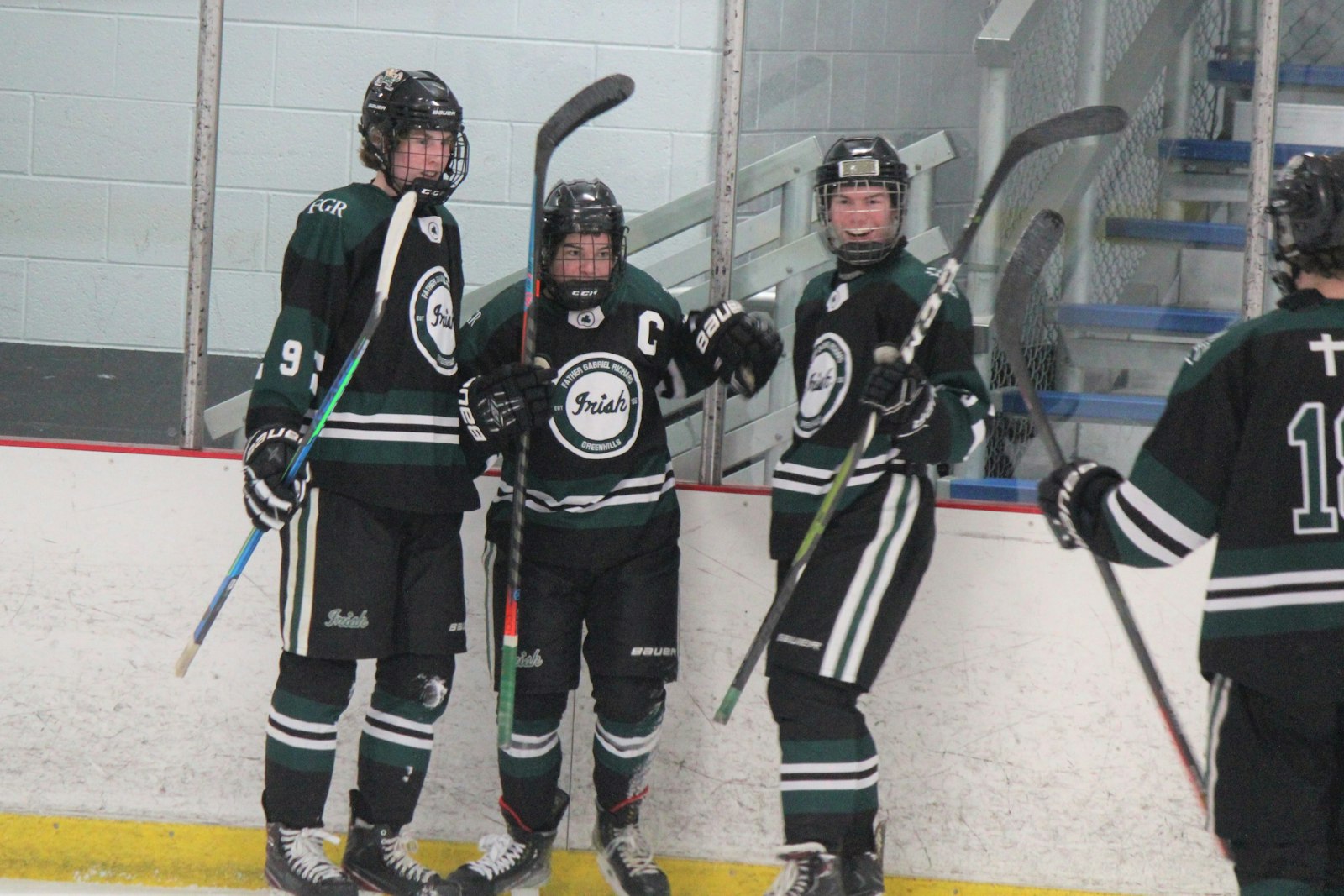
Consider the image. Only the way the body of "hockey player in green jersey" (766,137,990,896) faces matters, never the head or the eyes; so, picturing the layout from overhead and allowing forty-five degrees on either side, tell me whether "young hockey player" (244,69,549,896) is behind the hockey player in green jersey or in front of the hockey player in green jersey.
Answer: in front

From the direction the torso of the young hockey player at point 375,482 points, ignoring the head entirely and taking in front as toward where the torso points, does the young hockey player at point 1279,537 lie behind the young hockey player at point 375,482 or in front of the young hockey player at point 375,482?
in front

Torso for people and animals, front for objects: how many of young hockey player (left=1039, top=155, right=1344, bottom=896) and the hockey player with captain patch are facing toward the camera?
1

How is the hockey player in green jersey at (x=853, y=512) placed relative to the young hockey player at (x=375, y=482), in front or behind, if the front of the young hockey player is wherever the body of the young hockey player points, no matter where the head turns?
in front

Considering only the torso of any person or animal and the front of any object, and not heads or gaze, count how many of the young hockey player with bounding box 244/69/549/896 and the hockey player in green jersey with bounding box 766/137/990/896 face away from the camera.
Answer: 0

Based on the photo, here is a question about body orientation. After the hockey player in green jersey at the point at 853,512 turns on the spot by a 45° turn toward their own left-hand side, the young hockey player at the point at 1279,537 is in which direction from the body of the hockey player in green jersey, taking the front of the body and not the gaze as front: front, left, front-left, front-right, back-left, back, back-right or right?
front-left

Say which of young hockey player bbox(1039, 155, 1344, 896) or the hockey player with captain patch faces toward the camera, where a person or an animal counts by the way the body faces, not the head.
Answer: the hockey player with captain patch

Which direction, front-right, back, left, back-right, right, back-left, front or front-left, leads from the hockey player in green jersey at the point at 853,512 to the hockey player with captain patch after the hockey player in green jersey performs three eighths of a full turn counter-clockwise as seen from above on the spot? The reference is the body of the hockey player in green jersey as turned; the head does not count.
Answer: back

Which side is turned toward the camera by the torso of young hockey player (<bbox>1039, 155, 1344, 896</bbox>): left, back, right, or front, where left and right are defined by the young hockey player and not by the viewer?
back

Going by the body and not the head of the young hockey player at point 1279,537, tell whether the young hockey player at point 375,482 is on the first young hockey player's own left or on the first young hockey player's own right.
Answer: on the first young hockey player's own left

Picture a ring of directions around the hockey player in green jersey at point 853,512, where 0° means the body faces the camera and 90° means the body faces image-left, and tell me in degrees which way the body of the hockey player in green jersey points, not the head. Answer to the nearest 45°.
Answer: approximately 45°

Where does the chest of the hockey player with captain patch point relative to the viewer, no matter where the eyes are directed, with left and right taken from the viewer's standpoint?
facing the viewer

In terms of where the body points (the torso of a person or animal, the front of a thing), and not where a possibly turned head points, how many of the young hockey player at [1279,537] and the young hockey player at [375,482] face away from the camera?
1

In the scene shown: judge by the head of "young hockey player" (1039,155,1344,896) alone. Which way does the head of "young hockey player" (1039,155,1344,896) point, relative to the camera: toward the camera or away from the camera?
away from the camera
